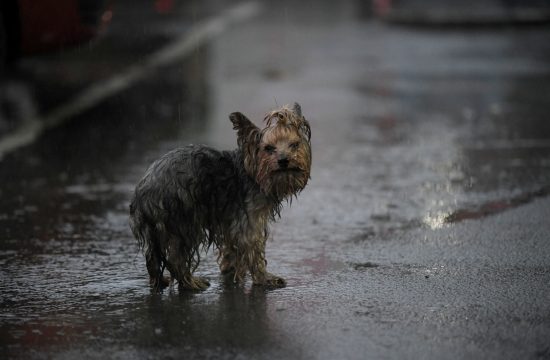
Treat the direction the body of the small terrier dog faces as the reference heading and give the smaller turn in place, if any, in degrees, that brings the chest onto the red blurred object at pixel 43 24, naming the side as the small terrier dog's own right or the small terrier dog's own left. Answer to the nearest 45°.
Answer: approximately 90° to the small terrier dog's own left

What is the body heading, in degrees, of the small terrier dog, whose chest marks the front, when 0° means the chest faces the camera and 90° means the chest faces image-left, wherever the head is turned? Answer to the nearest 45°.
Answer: approximately 270°
